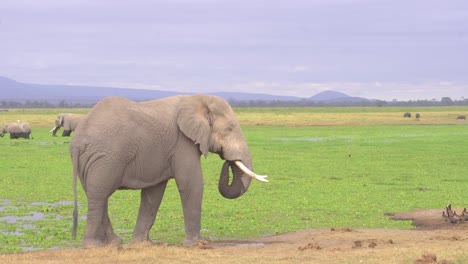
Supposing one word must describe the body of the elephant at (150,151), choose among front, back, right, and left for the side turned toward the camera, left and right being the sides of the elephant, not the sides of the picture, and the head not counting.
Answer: right
